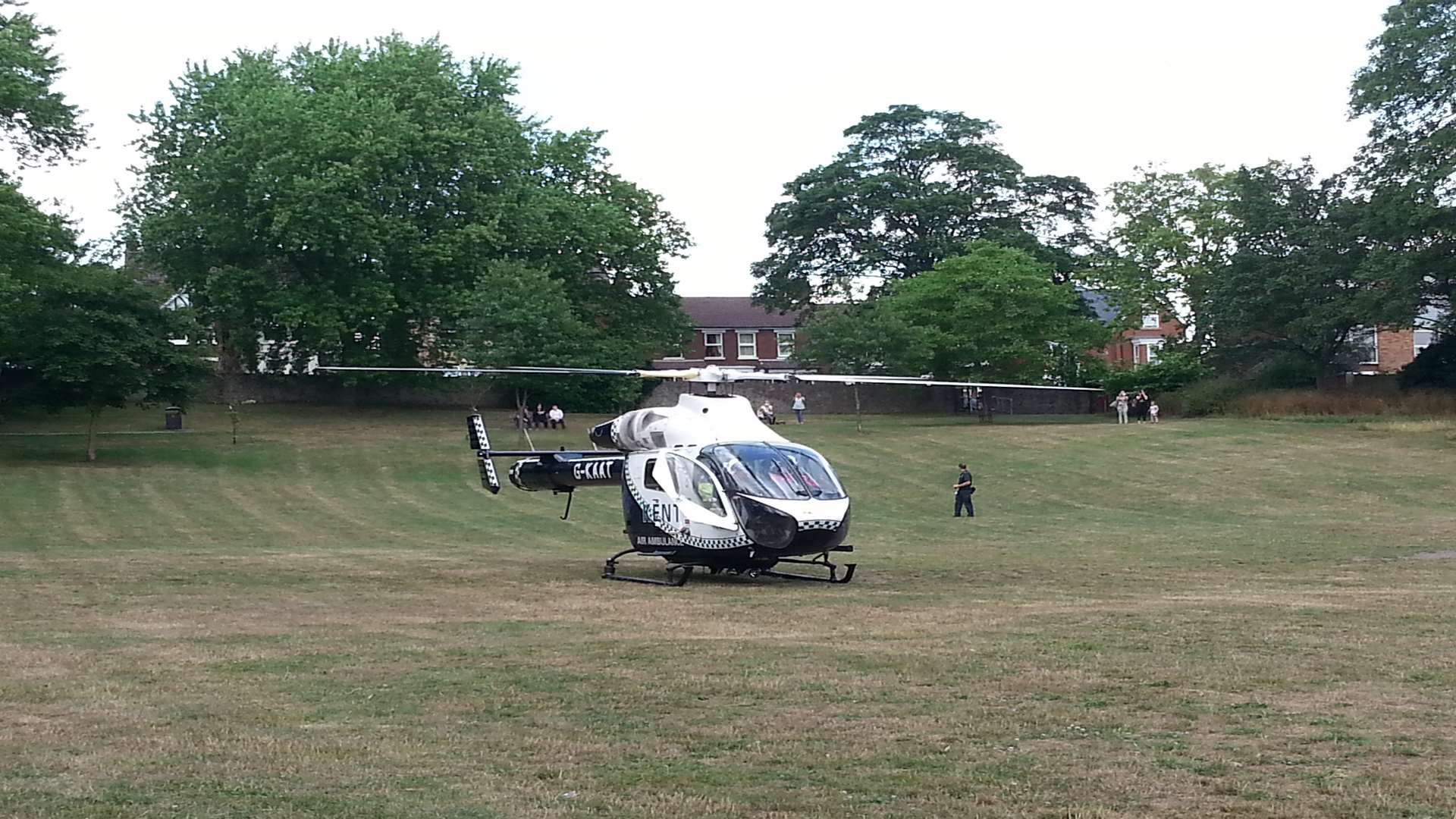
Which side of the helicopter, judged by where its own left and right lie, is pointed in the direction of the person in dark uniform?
left

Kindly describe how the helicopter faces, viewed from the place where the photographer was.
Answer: facing the viewer and to the right of the viewer

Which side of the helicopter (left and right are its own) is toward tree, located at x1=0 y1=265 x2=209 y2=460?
back

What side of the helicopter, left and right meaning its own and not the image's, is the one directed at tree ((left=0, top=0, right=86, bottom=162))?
back
